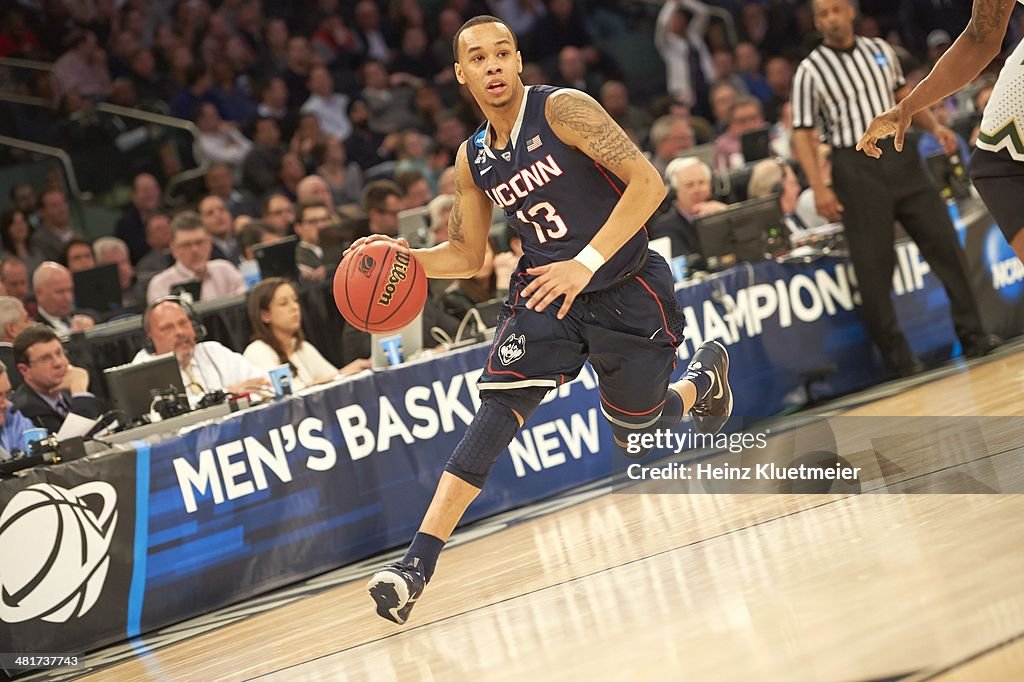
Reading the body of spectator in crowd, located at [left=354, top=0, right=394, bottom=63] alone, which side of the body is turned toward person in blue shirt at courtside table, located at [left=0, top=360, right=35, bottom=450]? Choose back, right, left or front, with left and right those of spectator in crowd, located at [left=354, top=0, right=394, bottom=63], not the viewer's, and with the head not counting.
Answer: front

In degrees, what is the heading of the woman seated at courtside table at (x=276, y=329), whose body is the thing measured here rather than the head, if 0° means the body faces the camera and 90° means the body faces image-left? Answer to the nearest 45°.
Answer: approximately 315°

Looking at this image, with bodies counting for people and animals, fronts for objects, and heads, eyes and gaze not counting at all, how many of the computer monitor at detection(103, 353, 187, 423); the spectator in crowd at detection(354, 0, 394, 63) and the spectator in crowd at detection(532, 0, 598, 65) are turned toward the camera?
2

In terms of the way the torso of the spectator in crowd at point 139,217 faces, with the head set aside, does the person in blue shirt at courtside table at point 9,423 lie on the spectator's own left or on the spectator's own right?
on the spectator's own right

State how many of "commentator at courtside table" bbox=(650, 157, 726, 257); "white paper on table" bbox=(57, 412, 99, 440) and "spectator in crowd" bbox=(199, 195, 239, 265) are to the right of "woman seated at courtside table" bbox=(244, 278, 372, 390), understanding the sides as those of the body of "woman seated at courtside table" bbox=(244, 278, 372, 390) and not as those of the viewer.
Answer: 1

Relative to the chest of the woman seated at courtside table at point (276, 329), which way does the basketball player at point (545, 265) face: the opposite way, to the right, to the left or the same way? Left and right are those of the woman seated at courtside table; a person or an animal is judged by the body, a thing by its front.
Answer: to the right

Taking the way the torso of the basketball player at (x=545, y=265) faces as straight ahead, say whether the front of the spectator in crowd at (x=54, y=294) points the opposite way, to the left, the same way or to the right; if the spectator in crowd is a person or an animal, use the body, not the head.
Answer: to the left

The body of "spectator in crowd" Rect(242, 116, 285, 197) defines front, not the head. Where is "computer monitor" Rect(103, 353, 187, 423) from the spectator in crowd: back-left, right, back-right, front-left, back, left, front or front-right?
front-right

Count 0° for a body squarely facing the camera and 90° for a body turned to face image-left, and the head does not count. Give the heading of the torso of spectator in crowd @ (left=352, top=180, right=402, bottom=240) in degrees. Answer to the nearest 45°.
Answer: approximately 315°

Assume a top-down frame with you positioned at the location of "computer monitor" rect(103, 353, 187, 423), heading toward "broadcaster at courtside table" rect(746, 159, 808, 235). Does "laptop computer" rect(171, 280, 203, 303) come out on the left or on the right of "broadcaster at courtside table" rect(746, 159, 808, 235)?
left
